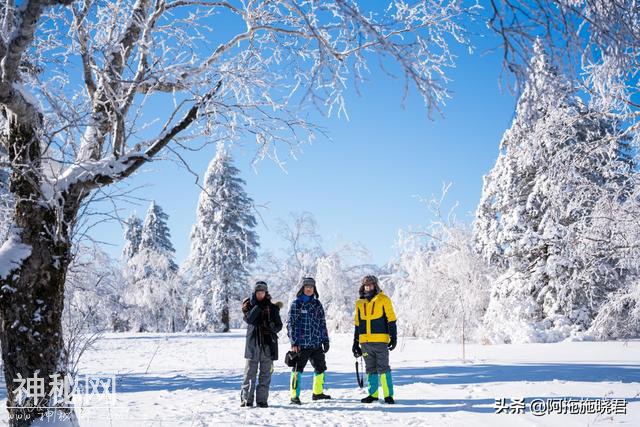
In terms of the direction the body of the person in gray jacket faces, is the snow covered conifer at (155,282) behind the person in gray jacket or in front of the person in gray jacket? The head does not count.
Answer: behind

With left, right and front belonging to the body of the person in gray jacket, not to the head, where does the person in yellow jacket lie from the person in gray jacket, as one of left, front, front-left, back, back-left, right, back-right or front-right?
left

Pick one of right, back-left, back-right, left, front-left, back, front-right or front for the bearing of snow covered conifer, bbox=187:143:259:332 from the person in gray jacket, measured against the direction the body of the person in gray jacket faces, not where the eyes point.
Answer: back

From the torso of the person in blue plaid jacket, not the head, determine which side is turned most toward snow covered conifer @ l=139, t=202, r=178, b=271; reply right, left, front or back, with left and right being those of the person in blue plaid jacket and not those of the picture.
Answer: back

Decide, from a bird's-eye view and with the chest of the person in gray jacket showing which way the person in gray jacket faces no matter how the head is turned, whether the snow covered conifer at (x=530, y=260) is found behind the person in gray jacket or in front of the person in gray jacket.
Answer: behind

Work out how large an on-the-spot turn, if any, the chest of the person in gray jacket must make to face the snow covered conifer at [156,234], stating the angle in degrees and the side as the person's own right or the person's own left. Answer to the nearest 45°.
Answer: approximately 180°

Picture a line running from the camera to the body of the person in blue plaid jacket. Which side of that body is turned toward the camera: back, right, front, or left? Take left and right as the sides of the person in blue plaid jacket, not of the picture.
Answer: front

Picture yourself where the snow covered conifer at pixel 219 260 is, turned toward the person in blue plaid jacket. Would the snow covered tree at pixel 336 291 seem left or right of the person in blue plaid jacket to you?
left

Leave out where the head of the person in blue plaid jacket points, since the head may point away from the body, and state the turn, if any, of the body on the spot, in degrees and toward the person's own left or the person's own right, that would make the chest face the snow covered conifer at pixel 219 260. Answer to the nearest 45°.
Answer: approximately 180°

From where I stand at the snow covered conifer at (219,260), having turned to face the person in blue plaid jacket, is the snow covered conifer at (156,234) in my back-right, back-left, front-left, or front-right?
back-right

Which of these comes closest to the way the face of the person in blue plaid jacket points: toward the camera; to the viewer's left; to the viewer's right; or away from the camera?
toward the camera
